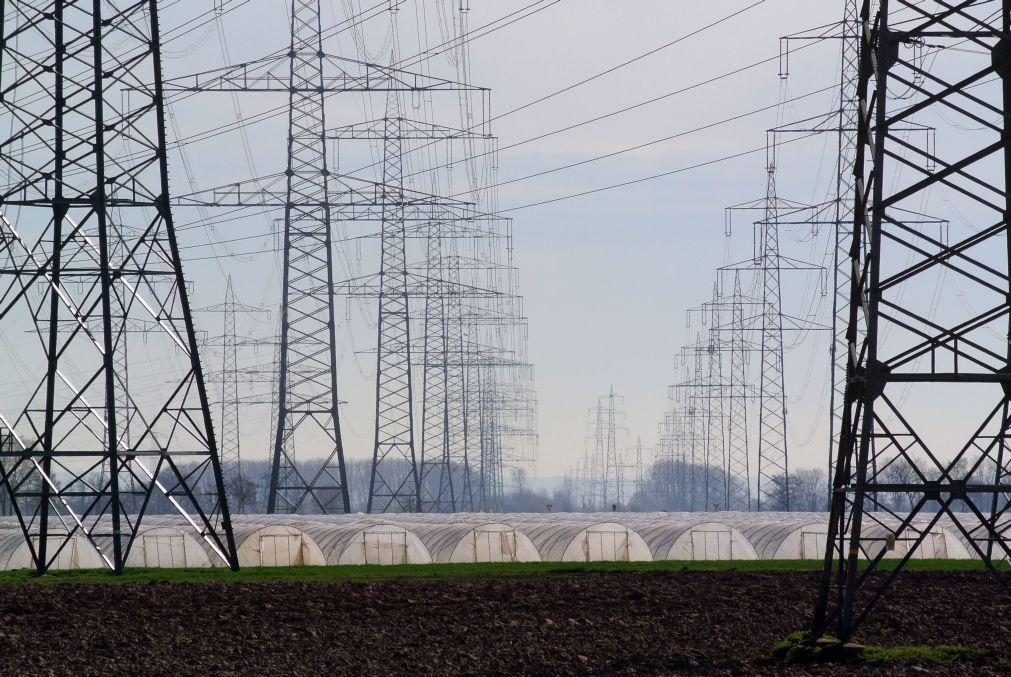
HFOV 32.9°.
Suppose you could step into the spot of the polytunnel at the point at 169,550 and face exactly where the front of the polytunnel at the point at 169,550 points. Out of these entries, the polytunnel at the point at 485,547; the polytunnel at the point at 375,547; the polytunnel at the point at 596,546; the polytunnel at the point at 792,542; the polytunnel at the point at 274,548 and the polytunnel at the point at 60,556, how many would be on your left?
5

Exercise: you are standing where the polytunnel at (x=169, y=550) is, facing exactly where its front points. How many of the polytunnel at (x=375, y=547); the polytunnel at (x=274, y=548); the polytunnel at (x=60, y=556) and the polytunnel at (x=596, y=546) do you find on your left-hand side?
3

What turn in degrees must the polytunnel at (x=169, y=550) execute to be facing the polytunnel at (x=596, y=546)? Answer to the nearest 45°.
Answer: approximately 90° to its left

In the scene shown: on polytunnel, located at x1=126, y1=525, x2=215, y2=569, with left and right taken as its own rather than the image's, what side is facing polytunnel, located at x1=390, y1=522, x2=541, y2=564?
left

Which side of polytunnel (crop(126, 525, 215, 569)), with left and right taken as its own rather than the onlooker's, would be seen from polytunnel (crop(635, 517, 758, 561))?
left

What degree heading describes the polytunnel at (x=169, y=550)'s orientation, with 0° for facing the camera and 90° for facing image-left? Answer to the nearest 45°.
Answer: approximately 0°

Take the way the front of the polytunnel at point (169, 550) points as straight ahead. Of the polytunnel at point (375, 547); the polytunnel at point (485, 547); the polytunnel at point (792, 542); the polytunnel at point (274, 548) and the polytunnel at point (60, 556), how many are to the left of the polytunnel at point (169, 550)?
4

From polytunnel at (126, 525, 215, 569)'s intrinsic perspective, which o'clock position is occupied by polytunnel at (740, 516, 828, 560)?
polytunnel at (740, 516, 828, 560) is roughly at 9 o'clock from polytunnel at (126, 525, 215, 569).

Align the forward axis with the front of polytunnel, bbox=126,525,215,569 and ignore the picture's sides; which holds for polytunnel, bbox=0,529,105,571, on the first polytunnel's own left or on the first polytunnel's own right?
on the first polytunnel's own right

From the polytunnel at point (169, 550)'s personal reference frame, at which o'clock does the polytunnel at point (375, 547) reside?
the polytunnel at point (375, 547) is roughly at 9 o'clock from the polytunnel at point (169, 550).
